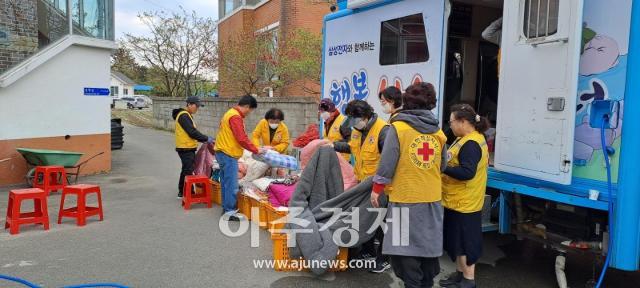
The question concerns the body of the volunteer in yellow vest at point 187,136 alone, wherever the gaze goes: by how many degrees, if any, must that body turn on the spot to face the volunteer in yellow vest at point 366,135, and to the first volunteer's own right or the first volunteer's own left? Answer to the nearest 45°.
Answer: approximately 45° to the first volunteer's own right

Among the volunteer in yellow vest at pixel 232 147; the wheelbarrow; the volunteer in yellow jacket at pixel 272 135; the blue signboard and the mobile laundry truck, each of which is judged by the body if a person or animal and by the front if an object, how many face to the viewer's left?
1

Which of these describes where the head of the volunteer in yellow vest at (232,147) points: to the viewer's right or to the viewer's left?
to the viewer's right

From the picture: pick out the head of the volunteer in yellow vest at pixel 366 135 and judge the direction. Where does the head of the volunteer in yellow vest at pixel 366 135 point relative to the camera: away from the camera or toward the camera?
toward the camera

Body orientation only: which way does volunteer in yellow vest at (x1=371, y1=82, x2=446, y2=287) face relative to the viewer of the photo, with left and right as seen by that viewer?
facing away from the viewer and to the left of the viewer

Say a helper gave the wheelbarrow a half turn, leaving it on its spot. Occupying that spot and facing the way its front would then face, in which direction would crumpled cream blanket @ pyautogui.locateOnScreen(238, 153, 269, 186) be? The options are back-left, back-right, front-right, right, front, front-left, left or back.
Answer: front-right

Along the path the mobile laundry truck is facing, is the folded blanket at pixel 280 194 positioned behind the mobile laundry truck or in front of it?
behind

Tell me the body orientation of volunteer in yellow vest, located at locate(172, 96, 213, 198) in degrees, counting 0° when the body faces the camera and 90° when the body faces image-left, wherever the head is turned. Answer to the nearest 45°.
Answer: approximately 270°

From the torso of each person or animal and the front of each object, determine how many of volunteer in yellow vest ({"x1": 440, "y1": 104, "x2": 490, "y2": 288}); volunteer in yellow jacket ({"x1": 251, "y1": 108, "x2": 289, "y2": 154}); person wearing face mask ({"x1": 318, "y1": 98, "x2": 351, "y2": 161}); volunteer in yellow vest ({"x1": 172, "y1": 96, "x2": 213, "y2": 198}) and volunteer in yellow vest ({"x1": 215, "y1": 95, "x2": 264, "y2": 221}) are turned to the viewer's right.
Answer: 2

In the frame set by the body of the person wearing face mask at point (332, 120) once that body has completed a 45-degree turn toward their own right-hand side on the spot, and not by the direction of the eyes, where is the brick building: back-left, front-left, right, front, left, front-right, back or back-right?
right

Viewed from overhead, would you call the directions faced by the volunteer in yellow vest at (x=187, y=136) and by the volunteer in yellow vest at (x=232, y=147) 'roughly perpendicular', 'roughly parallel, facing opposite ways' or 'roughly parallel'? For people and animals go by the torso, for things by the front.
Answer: roughly parallel

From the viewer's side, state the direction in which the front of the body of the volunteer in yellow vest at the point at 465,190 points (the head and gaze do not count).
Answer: to the viewer's left

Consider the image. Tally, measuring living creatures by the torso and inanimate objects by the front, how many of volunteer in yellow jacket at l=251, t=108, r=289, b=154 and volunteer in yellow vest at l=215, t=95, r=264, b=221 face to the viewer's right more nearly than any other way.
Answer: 1

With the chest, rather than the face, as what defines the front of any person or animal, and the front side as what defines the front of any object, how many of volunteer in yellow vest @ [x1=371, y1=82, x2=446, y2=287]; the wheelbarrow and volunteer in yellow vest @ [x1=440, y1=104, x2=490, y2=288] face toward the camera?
0

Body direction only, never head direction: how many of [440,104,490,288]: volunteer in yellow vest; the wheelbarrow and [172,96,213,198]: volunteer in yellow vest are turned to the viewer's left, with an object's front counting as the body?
2

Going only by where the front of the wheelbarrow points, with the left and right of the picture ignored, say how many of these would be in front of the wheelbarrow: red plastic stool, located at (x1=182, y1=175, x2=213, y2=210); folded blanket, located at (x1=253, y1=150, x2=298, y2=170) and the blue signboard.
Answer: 0

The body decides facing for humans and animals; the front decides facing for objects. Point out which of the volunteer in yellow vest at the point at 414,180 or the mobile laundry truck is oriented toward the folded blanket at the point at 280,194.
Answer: the volunteer in yellow vest

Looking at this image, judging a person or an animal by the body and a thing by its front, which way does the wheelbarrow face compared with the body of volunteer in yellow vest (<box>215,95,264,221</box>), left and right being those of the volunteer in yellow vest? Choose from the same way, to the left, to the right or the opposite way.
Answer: the opposite way

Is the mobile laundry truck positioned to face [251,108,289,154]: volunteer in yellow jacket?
no
